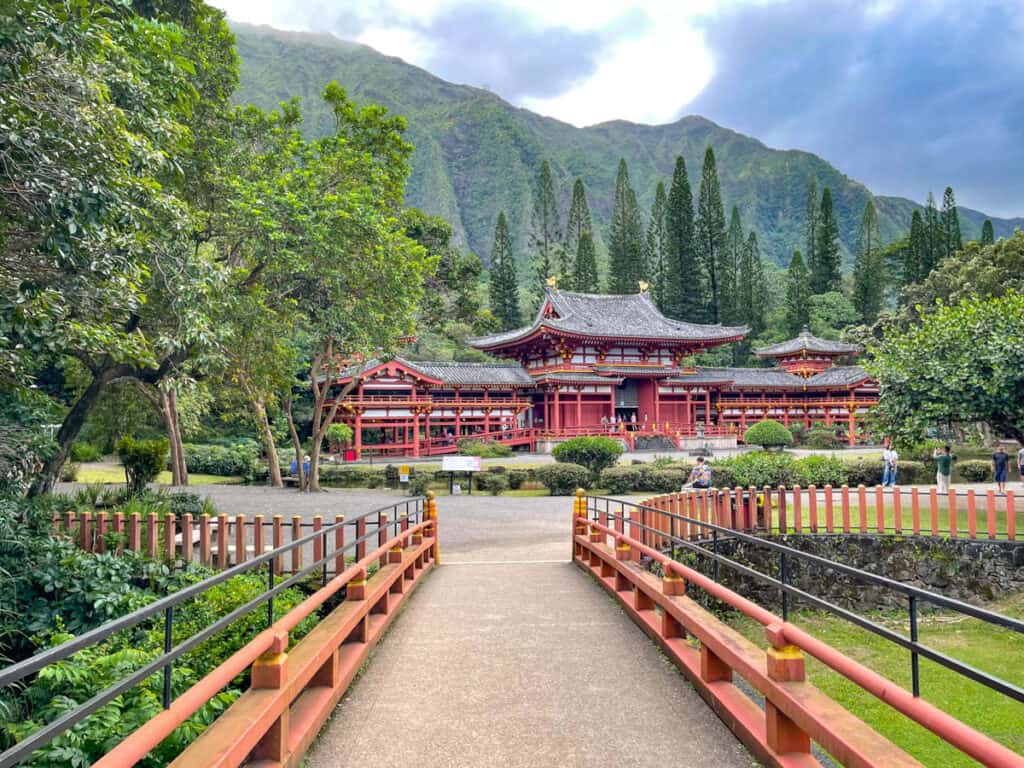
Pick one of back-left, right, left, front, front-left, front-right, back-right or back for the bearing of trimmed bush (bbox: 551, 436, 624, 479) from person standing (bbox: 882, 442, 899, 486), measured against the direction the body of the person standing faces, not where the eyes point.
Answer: right

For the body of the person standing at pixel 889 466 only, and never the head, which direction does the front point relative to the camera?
toward the camera

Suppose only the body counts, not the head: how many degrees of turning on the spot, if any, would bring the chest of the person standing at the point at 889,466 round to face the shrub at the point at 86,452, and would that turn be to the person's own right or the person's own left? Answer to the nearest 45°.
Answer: approximately 90° to the person's own right

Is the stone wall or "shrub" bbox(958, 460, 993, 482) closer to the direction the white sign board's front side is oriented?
the stone wall

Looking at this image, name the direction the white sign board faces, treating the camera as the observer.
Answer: facing the viewer

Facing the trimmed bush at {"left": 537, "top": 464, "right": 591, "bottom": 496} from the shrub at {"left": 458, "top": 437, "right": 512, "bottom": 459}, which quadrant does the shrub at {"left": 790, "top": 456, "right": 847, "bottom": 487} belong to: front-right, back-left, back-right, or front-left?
front-left

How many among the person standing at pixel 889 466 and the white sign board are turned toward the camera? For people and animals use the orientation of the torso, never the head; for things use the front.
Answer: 2

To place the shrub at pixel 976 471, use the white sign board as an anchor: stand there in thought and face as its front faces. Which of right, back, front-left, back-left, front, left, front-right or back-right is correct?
left

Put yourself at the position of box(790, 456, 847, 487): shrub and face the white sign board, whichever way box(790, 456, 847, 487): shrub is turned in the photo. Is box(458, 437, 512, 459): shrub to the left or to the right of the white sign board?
right

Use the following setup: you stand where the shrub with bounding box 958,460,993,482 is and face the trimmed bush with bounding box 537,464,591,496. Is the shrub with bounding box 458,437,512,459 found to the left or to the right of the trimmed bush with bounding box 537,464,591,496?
right

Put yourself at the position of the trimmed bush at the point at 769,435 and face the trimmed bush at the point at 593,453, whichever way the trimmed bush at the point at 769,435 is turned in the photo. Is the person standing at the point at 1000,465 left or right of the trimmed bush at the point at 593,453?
left

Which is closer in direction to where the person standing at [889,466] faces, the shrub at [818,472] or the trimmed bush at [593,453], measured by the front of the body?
the shrub
